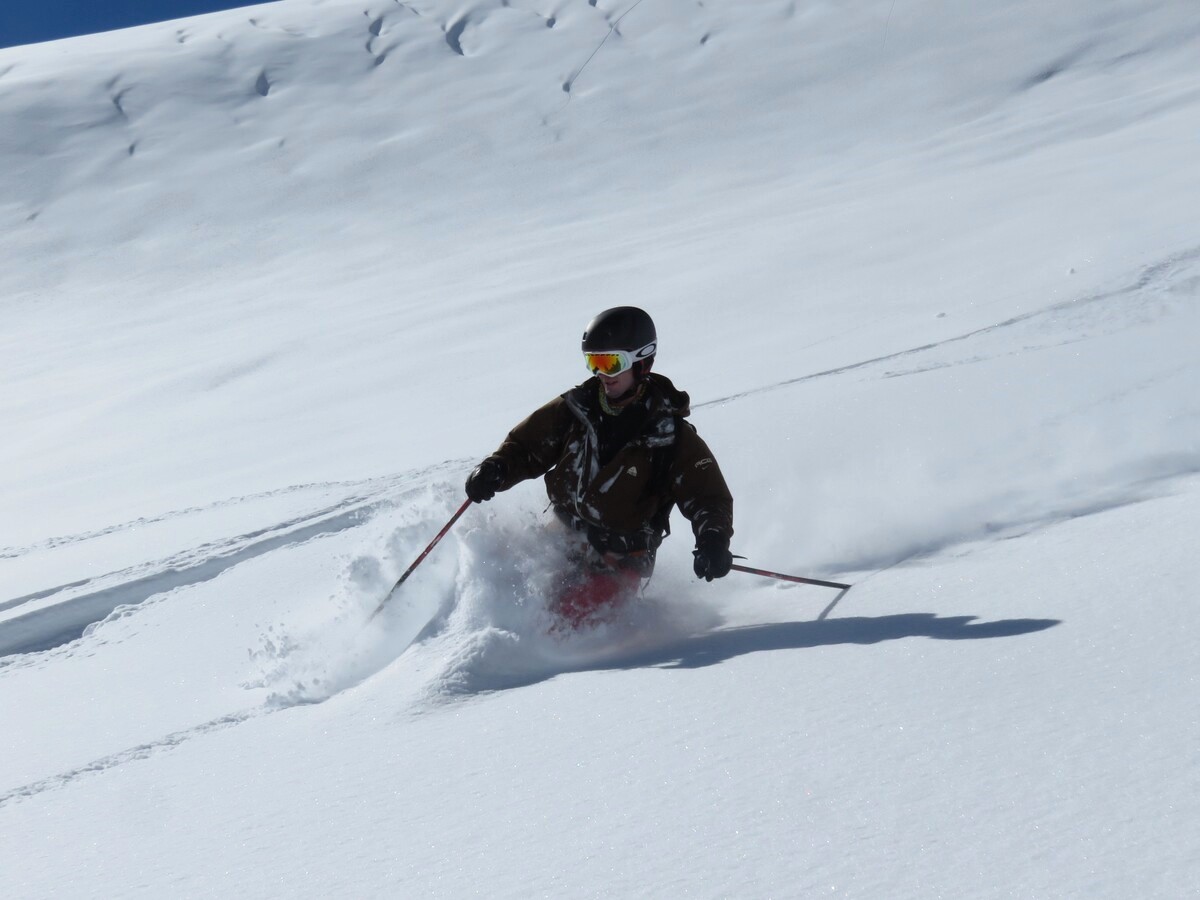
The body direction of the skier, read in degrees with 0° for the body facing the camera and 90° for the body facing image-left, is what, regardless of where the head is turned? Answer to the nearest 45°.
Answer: approximately 45°

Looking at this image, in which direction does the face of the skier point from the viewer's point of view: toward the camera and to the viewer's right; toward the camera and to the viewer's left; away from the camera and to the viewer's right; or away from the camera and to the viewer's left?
toward the camera and to the viewer's left
